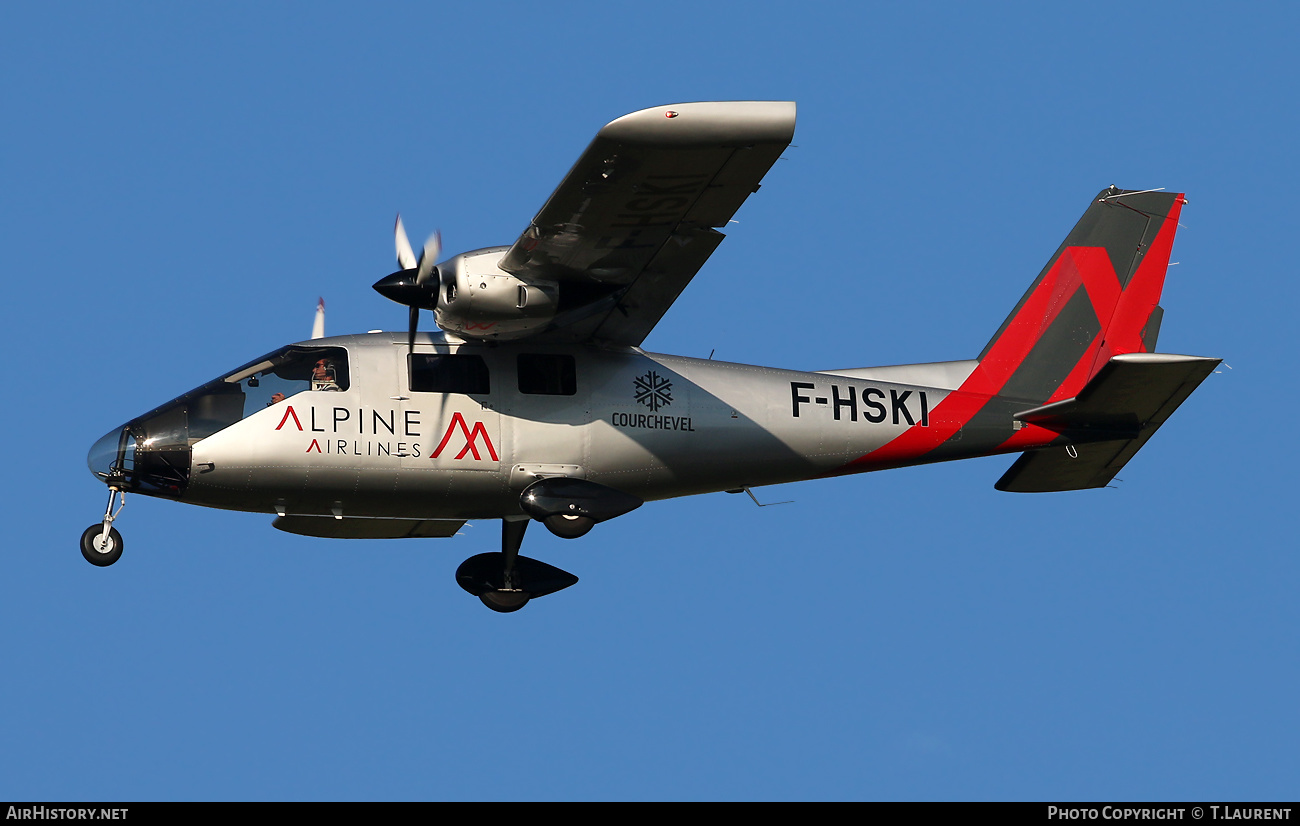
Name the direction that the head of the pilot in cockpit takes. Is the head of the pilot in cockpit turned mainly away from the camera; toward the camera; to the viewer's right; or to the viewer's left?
to the viewer's left

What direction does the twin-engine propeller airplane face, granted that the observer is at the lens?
facing to the left of the viewer
